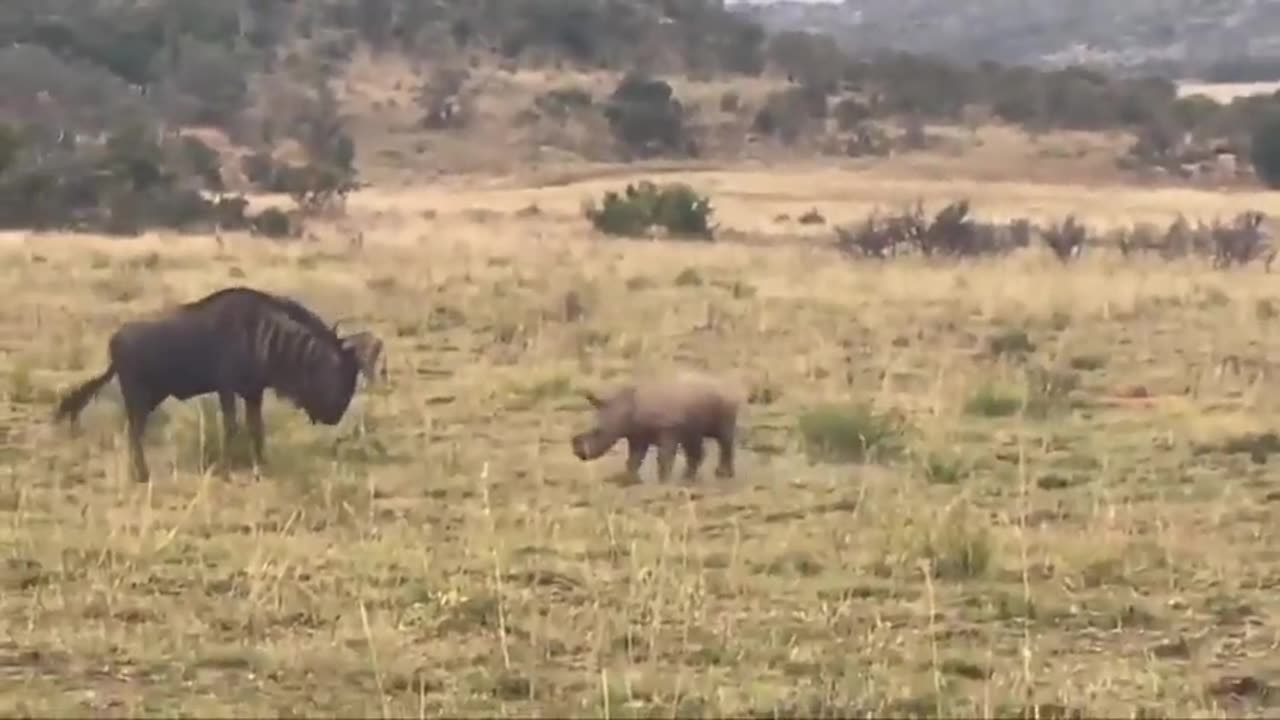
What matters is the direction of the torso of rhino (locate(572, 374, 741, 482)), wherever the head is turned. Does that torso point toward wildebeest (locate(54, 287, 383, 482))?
yes

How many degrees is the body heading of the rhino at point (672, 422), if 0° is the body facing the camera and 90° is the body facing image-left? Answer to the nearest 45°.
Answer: approximately 90°

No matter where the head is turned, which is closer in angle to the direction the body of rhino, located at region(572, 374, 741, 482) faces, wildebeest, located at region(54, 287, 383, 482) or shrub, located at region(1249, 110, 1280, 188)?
the wildebeest

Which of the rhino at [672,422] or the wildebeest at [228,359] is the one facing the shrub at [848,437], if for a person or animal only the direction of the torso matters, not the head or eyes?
the wildebeest at [228,359]

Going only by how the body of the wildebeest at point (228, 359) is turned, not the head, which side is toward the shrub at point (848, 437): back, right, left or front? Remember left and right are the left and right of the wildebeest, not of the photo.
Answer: front

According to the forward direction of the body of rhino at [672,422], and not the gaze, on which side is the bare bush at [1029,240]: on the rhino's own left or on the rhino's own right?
on the rhino's own right

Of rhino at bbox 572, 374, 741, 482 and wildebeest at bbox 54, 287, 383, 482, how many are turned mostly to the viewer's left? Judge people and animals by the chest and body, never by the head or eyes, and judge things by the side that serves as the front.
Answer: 1

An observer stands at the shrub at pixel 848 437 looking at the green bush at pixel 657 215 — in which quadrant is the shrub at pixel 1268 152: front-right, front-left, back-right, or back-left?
front-right

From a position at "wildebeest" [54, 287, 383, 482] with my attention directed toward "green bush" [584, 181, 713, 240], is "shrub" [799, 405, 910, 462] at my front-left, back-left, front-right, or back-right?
front-right

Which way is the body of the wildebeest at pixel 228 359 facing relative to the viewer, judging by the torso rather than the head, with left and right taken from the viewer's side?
facing to the right of the viewer

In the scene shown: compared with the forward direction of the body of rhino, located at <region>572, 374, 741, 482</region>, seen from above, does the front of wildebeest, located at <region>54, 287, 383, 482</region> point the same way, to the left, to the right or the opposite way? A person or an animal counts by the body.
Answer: the opposite way
